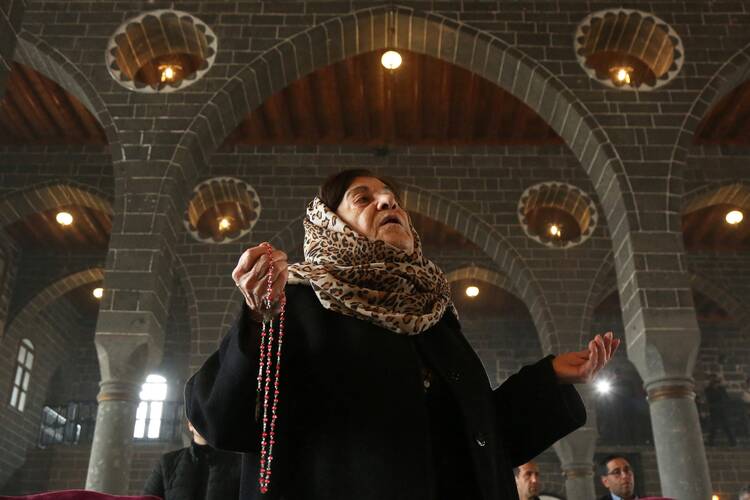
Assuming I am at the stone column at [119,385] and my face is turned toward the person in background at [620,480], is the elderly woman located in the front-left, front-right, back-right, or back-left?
front-right

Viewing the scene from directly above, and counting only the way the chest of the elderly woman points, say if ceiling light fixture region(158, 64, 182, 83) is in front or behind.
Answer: behind

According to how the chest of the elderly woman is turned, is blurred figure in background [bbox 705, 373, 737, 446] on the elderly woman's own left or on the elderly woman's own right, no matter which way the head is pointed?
on the elderly woman's own left

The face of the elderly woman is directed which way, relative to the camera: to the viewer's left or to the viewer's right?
to the viewer's right

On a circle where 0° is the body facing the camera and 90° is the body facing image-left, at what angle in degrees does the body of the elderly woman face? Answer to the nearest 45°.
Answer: approximately 315°
